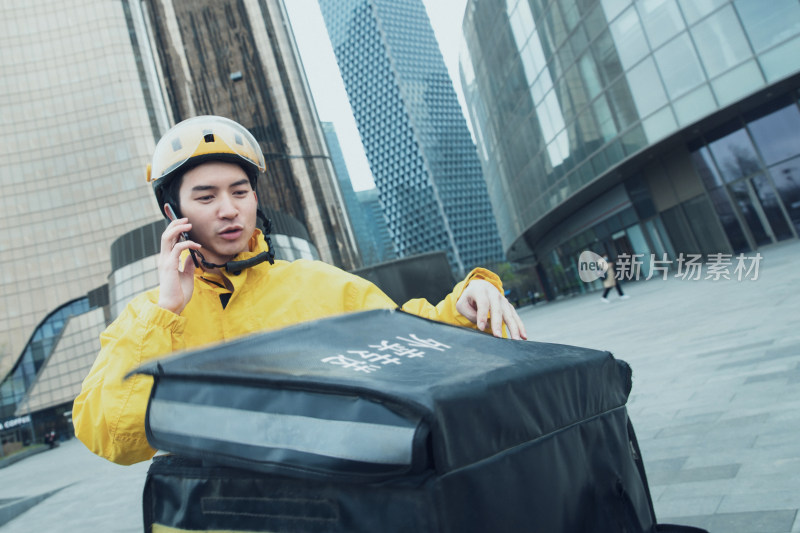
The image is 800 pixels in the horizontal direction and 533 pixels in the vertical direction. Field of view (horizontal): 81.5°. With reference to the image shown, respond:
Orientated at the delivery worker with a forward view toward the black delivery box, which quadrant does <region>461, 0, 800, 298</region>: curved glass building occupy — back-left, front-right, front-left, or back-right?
back-left

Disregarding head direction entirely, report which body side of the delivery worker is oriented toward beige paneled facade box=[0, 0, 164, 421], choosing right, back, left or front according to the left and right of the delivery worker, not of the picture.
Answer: back

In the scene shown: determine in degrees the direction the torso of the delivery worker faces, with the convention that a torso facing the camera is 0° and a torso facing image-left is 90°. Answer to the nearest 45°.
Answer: approximately 0°

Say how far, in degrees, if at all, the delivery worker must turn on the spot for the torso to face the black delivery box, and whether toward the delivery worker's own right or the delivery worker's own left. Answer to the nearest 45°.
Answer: approximately 45° to the delivery worker's own left

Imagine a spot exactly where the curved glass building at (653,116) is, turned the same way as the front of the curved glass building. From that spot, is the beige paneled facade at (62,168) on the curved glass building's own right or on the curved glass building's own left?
on the curved glass building's own right

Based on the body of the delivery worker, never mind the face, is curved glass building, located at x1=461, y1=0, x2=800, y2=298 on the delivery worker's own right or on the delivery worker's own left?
on the delivery worker's own left
